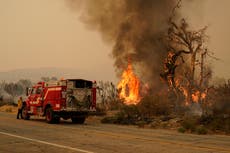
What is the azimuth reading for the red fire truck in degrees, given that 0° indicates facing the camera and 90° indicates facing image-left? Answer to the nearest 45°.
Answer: approximately 135°

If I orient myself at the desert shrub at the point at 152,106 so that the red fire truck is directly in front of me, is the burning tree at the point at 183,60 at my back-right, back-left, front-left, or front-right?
back-right

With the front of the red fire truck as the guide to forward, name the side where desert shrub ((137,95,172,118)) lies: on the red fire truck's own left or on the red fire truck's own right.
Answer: on the red fire truck's own right

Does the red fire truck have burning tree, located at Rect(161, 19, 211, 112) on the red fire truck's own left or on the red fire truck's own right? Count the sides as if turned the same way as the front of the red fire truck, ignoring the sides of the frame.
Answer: on the red fire truck's own right
